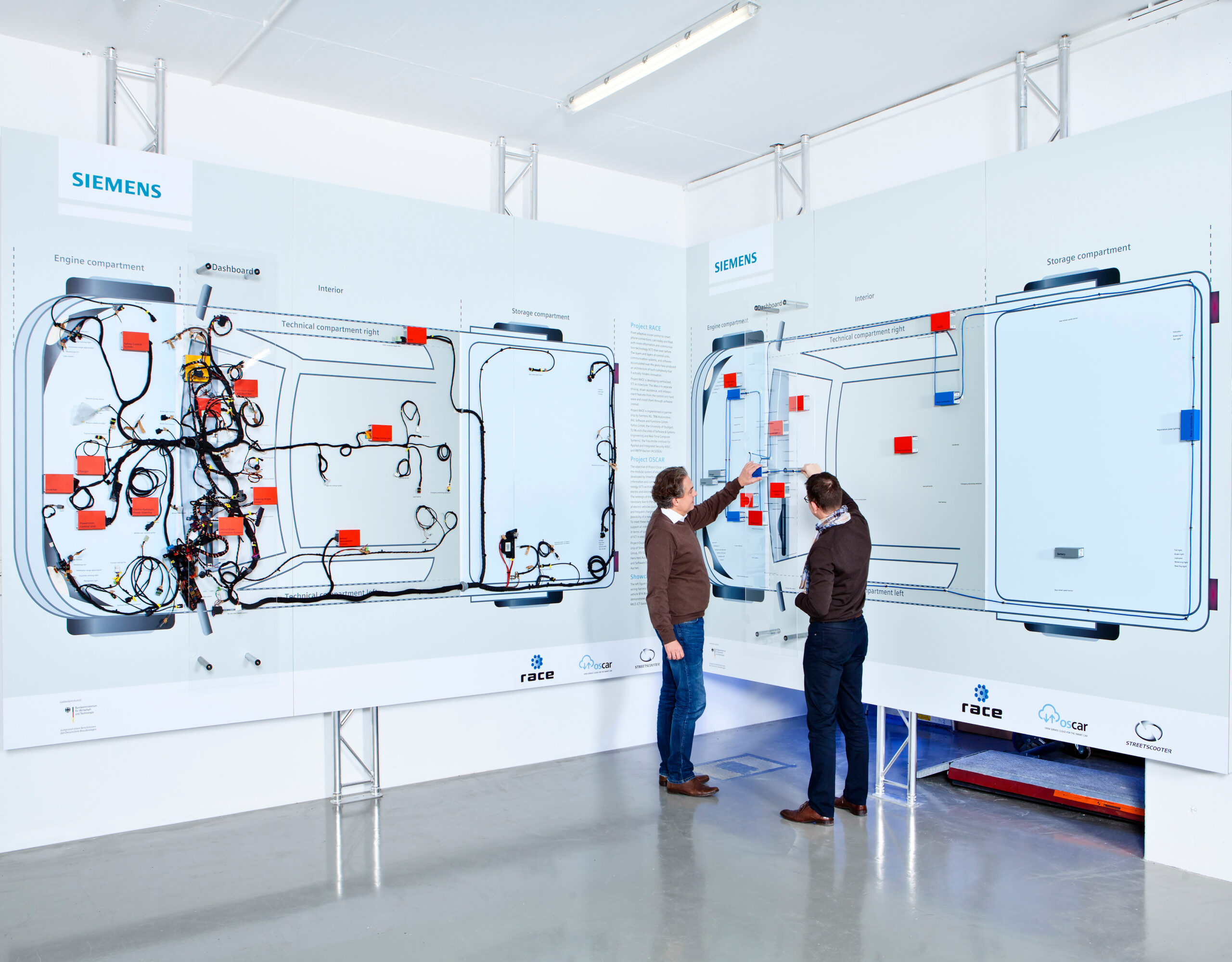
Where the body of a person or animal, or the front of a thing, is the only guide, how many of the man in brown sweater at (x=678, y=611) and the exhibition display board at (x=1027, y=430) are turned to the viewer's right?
1

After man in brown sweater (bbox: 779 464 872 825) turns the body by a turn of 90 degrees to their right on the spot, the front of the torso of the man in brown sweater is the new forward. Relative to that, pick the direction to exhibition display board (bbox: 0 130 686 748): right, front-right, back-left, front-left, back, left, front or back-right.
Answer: back-left

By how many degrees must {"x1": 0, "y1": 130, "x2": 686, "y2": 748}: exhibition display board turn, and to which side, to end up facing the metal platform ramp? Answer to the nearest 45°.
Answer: approximately 45° to its left

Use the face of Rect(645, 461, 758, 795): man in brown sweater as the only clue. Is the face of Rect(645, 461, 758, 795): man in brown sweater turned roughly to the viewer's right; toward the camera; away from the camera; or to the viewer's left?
to the viewer's right

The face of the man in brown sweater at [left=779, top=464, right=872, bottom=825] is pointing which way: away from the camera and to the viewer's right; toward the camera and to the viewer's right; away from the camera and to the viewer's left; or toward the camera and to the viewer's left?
away from the camera and to the viewer's left

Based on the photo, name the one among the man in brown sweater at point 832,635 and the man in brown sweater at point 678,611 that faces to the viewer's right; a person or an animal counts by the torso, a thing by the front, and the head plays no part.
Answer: the man in brown sweater at point 678,611

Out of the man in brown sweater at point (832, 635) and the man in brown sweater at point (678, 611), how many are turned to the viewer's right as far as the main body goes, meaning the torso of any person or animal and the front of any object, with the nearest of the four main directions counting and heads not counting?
1

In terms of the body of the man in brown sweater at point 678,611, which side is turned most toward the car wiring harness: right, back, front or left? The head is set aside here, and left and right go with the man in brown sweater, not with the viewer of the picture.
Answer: back

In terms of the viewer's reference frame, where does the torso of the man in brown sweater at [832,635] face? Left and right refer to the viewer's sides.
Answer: facing away from the viewer and to the left of the viewer

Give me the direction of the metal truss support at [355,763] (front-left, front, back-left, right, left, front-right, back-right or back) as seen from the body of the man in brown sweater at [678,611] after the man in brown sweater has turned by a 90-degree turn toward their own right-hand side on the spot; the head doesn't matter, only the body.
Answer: right

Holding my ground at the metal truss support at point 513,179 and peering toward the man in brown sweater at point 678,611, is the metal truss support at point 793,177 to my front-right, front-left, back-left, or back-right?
front-left

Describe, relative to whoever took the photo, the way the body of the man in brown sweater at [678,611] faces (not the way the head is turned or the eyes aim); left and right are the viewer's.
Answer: facing to the right of the viewer

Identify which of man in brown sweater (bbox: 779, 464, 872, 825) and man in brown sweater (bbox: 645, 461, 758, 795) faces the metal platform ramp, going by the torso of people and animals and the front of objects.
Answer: man in brown sweater (bbox: 645, 461, 758, 795)

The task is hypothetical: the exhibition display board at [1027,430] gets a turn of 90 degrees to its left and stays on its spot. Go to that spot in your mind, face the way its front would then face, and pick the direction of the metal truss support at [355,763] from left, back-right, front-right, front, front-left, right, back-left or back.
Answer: back-right

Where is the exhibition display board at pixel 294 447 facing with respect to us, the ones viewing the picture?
facing the viewer and to the right of the viewer
